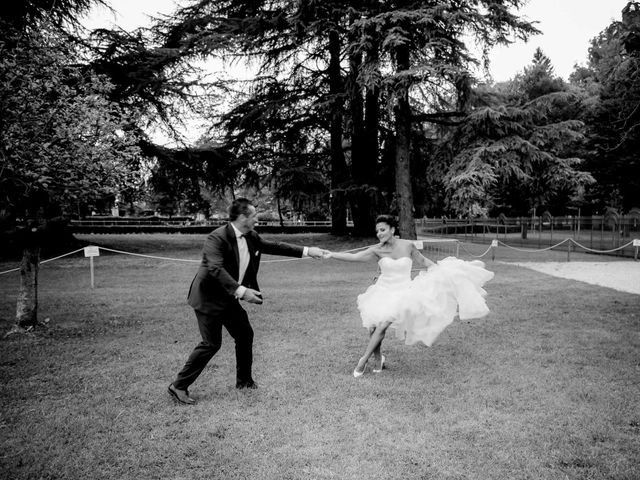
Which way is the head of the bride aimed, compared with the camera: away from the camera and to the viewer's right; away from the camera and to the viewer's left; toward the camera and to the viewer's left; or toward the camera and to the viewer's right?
toward the camera and to the viewer's left

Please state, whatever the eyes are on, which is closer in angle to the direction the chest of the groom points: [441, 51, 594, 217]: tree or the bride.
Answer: the bride

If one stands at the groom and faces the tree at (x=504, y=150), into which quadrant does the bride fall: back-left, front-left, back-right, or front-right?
front-right

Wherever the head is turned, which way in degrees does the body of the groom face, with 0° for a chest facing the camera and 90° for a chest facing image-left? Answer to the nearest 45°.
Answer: approximately 315°

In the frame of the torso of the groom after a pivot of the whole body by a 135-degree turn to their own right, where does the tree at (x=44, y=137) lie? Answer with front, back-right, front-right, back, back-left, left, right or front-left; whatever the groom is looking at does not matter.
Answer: front-right

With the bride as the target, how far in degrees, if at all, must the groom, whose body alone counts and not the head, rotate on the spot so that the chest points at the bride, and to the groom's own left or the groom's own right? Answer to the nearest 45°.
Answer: approximately 45° to the groom's own left

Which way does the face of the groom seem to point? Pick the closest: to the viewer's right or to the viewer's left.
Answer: to the viewer's right

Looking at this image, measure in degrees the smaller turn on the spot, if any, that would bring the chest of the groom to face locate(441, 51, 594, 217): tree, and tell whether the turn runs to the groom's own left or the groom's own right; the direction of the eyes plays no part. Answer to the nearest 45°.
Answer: approximately 90° to the groom's own left
